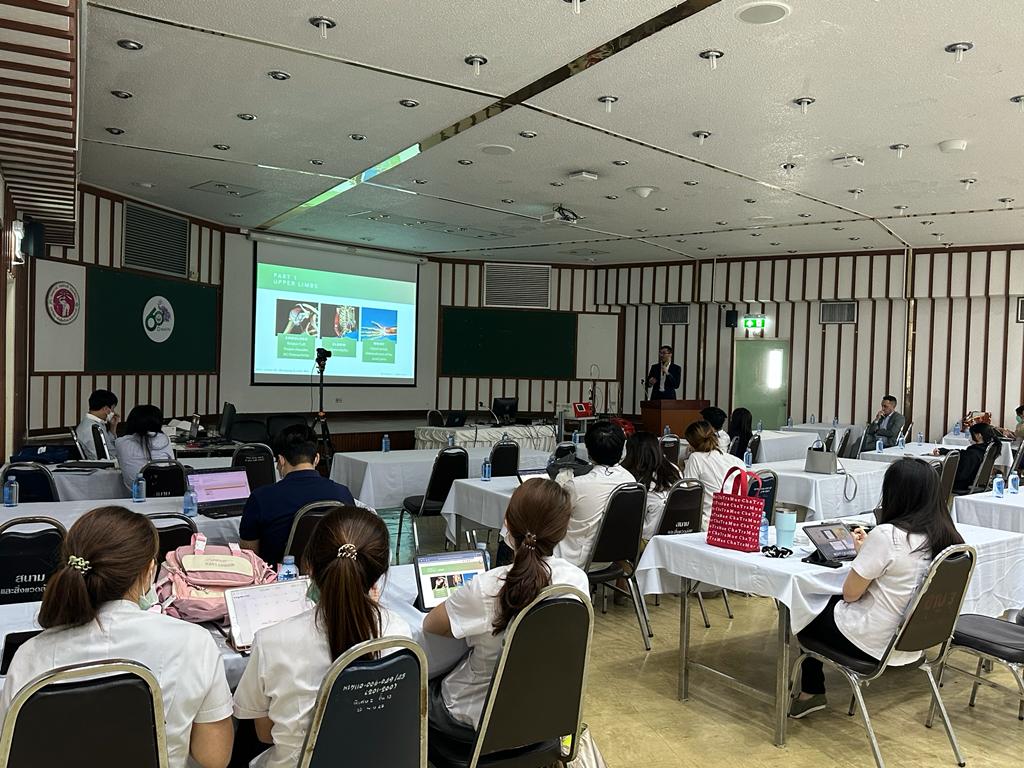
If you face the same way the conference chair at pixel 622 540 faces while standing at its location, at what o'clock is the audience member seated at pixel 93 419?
The audience member seated is roughly at 11 o'clock from the conference chair.

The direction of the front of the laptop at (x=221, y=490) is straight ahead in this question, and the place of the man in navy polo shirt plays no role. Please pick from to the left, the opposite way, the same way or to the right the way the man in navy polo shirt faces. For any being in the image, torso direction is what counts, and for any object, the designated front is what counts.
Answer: the opposite way

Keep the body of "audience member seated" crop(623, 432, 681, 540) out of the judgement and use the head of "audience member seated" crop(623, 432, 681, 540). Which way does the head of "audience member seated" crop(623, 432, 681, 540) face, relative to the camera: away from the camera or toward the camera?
away from the camera

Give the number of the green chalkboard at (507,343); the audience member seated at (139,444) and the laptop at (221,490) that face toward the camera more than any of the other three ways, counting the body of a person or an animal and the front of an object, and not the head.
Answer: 2

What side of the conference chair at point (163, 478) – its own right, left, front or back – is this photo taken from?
back

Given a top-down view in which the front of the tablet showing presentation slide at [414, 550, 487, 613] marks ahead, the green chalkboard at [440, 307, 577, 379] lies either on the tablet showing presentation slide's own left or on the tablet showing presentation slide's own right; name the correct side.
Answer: on the tablet showing presentation slide's own left

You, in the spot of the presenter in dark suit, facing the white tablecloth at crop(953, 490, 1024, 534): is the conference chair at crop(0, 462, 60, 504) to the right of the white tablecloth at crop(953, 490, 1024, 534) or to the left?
right

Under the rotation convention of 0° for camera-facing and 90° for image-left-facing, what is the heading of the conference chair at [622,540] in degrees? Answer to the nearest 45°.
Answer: approximately 135°

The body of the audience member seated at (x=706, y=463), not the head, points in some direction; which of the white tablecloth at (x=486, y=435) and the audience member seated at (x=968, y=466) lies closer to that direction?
the white tablecloth

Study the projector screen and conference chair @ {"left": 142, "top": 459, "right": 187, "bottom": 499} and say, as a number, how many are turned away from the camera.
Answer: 1

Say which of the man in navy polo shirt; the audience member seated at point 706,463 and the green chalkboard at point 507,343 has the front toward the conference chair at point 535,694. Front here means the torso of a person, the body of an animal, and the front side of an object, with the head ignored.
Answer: the green chalkboard

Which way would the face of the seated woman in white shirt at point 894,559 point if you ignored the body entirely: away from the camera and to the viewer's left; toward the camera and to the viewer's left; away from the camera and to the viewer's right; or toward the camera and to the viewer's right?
away from the camera and to the viewer's left
